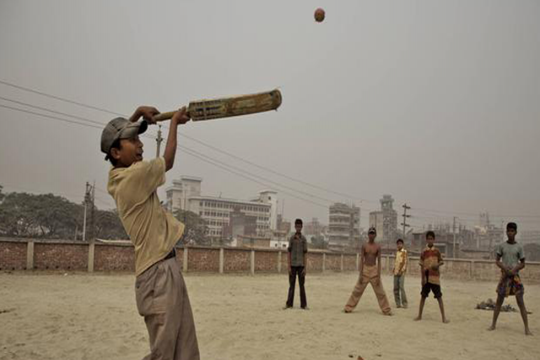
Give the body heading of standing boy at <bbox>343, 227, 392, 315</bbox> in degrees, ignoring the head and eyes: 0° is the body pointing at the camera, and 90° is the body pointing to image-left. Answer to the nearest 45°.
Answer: approximately 0°

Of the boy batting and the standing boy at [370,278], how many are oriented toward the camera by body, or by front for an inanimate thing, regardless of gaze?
1

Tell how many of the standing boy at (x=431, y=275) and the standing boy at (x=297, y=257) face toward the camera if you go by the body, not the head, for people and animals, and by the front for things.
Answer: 2

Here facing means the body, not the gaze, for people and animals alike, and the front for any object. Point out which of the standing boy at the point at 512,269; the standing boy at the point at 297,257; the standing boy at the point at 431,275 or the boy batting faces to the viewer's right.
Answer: the boy batting

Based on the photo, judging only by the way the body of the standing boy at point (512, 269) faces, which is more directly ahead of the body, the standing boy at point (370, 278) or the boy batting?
the boy batting

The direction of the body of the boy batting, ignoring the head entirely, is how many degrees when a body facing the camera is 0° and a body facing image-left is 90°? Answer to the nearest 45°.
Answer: approximately 270°
